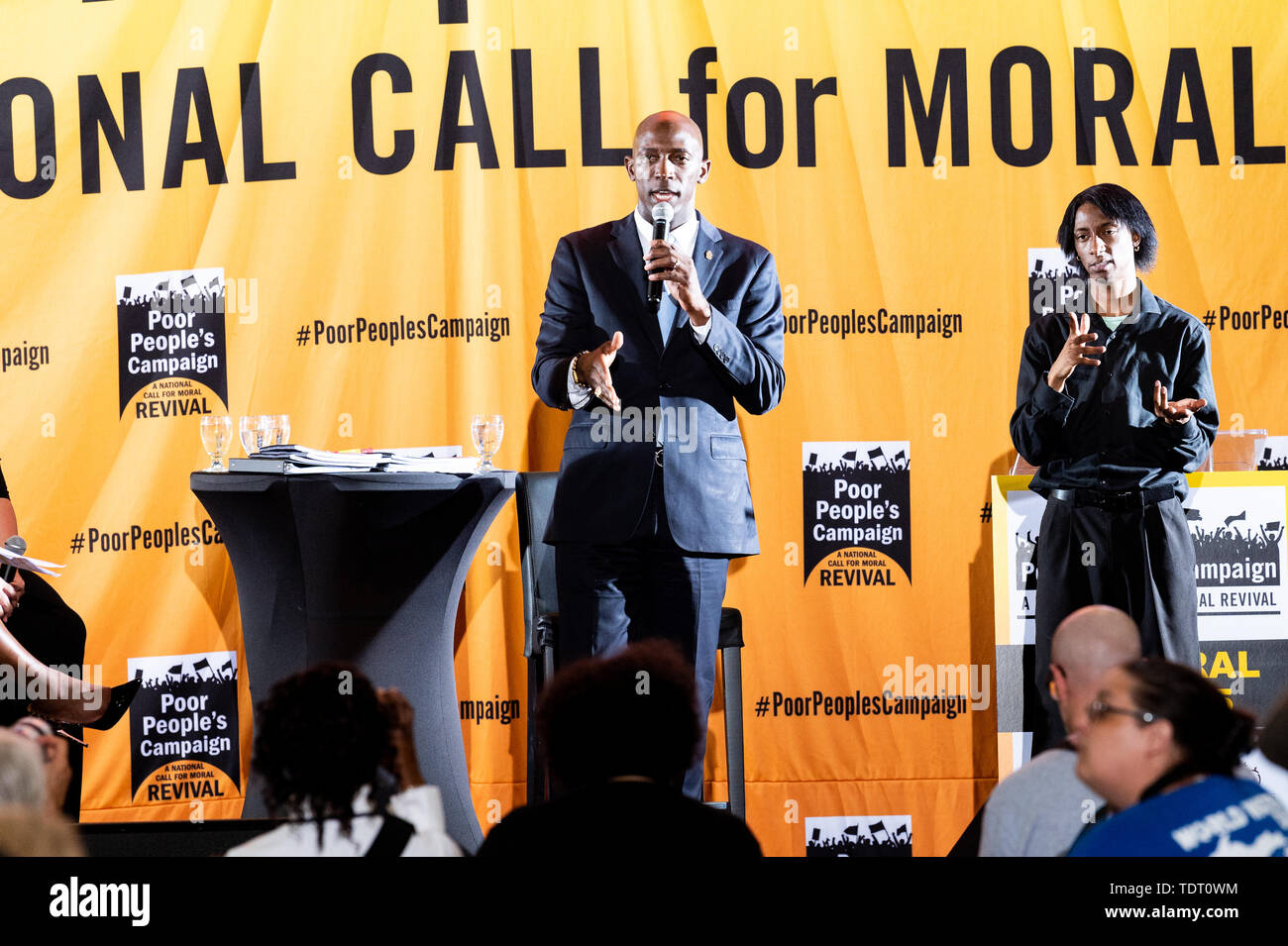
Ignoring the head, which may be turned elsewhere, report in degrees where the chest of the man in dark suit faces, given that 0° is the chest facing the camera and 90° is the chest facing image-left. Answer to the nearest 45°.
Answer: approximately 0°

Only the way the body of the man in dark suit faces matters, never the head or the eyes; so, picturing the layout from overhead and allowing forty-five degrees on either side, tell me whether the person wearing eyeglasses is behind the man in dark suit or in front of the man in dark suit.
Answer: in front

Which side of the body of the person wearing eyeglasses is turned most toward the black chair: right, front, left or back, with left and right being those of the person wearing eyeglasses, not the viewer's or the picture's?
front

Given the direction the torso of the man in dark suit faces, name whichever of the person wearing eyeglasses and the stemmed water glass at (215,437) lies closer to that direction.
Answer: the person wearing eyeglasses

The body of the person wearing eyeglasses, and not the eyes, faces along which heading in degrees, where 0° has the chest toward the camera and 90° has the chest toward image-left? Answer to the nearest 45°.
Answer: approximately 135°

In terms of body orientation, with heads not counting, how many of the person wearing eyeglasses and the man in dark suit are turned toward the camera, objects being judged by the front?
1
